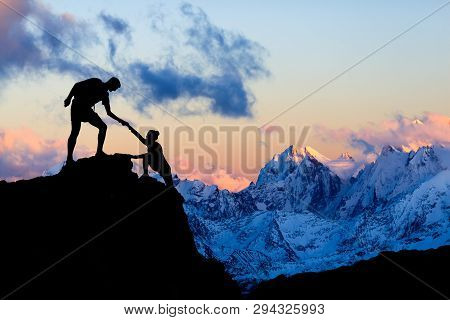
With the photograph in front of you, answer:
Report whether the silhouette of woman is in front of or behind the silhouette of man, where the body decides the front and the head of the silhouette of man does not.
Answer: in front

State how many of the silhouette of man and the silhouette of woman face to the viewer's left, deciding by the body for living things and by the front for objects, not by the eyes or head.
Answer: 1

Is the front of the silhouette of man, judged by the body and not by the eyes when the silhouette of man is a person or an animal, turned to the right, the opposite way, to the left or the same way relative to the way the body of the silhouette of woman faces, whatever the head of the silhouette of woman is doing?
the opposite way

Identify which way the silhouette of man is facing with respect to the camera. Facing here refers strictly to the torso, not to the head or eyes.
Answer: to the viewer's right

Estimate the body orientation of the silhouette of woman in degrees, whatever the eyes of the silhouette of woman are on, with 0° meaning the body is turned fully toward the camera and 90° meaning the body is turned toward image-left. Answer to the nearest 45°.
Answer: approximately 90°

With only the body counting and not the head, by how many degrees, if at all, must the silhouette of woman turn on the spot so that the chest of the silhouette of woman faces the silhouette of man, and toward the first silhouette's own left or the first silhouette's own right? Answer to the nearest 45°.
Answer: approximately 45° to the first silhouette's own left
